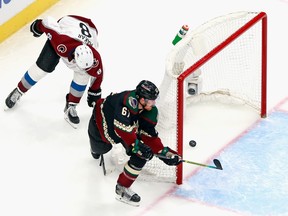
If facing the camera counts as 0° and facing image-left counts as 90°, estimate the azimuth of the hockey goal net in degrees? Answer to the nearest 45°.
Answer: approximately 315°

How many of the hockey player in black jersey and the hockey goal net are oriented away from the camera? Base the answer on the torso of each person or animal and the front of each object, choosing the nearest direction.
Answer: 0

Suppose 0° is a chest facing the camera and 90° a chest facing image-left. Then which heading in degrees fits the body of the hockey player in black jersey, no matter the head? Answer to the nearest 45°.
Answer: approximately 315°

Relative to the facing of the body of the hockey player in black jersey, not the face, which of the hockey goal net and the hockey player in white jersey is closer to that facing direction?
the hockey goal net

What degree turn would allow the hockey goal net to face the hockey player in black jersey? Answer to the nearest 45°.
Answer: approximately 90° to its right
